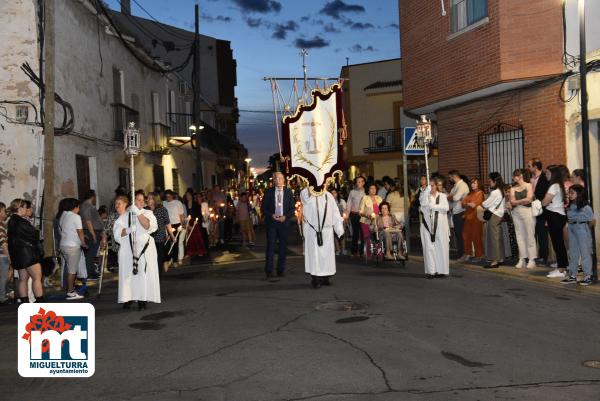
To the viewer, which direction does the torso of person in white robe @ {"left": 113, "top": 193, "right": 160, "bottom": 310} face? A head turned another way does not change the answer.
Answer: toward the camera

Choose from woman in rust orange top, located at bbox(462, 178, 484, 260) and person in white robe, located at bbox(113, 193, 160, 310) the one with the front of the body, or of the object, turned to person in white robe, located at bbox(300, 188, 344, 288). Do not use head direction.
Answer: the woman in rust orange top

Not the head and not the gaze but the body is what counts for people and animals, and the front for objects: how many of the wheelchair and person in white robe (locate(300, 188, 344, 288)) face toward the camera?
2

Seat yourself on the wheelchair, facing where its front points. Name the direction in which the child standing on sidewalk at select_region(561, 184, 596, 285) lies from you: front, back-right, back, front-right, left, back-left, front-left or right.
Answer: front-left

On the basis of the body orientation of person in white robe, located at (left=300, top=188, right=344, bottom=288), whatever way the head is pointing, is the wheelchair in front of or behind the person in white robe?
behind

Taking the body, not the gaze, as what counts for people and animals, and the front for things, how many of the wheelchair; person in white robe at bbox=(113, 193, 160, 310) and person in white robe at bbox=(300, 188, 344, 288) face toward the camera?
3

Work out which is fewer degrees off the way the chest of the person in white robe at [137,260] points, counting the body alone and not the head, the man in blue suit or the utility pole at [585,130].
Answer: the utility pole

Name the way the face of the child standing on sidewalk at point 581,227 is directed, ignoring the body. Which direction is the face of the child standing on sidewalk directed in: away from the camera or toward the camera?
toward the camera

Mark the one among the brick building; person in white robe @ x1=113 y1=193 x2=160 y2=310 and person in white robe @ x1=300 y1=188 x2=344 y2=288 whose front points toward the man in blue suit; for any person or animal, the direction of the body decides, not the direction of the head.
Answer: the brick building

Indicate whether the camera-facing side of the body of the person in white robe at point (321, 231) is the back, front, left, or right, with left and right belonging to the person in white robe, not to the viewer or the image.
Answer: front

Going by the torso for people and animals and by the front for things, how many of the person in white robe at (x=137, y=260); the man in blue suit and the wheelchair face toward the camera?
3

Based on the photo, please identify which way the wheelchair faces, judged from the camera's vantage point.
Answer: facing the viewer

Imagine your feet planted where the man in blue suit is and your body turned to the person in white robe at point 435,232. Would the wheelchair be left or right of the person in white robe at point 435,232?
left

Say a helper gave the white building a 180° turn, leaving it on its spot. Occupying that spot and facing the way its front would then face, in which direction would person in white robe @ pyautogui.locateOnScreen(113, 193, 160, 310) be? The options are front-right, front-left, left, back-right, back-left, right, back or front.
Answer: back-left

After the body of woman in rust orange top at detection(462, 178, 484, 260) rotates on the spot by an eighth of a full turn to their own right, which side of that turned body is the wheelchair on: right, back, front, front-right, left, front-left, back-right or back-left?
front

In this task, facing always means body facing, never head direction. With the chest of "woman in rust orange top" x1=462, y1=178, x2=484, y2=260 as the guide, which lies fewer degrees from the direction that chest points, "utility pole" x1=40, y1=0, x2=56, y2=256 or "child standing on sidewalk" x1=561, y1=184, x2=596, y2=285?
the utility pole

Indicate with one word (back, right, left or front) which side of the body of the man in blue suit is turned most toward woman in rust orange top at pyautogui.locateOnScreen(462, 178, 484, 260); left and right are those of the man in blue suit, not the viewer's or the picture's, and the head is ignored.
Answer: left
